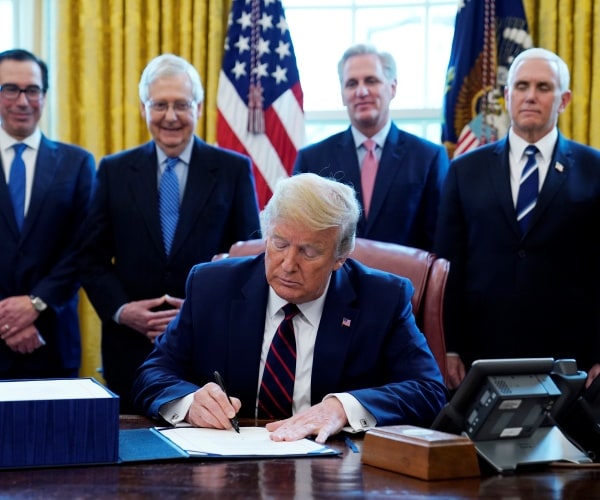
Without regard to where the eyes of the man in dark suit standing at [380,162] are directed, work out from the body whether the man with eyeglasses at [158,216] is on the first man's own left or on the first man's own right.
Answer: on the first man's own right

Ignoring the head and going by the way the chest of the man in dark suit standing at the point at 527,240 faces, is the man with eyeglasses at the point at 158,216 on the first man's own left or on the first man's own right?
on the first man's own right

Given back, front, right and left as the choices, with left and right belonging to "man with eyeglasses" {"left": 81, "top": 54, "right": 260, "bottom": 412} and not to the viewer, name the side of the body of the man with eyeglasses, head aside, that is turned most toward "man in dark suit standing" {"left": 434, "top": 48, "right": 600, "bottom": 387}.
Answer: left

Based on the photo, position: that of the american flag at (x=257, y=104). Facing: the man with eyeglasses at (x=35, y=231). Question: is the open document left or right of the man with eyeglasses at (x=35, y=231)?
left

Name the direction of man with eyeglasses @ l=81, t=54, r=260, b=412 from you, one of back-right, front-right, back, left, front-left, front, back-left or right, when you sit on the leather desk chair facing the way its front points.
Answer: back-right

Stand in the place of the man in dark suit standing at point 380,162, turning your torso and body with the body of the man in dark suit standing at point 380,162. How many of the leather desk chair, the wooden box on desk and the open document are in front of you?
3

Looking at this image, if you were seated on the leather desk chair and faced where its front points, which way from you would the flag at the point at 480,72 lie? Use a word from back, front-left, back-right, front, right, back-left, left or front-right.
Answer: back

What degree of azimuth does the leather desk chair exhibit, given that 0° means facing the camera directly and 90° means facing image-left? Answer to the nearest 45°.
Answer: approximately 0°

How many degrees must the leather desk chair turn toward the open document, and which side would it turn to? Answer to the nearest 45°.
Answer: approximately 45° to its right

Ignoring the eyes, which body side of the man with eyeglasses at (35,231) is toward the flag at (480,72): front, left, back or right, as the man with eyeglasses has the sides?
left

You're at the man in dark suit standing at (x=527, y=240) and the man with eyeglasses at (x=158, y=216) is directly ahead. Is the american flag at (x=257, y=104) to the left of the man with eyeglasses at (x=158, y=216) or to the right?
right
